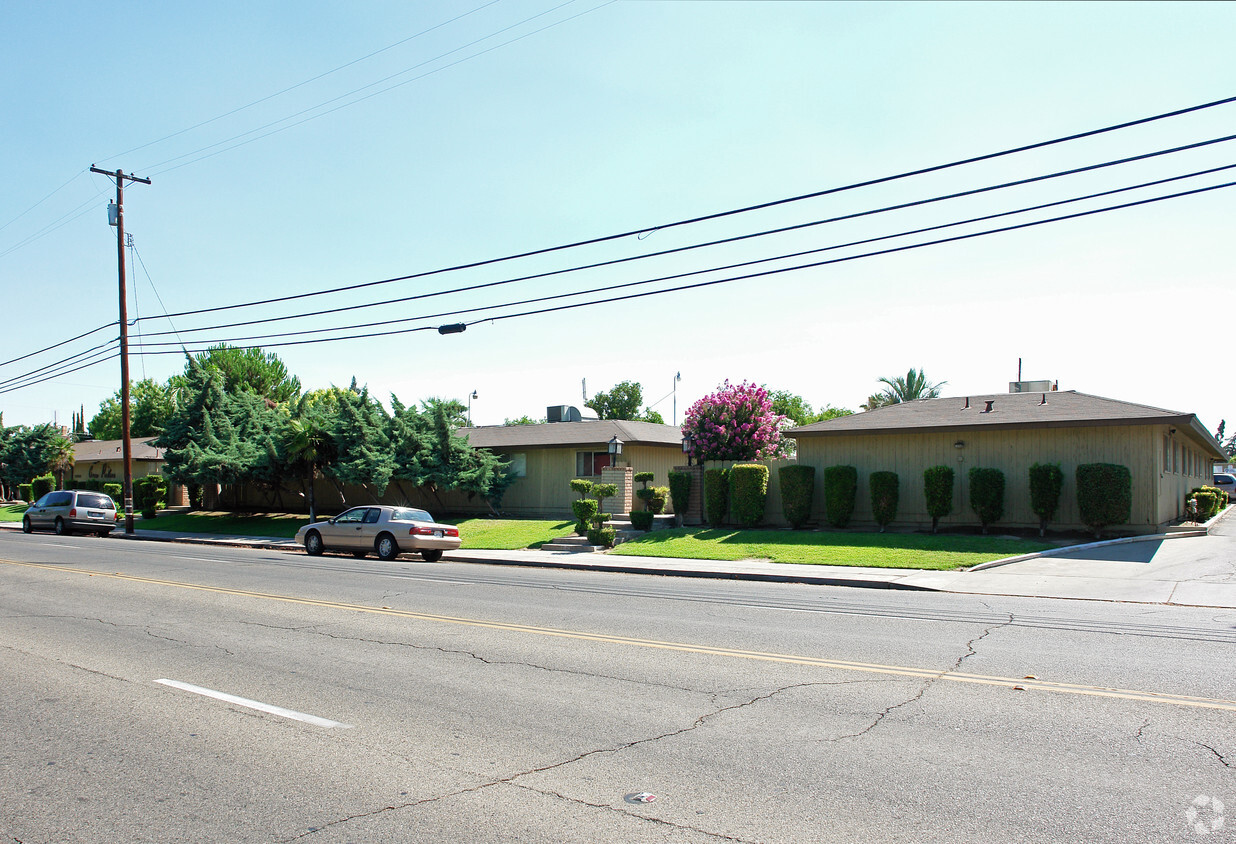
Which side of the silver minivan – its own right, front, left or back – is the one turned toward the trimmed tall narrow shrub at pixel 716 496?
back

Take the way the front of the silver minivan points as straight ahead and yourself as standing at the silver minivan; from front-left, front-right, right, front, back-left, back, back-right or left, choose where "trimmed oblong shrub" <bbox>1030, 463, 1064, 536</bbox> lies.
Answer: back

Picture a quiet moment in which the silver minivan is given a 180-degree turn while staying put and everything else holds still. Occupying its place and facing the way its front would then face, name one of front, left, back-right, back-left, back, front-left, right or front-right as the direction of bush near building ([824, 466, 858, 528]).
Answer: front

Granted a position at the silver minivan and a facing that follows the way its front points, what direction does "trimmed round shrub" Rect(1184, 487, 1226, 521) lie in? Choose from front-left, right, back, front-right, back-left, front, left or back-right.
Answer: back

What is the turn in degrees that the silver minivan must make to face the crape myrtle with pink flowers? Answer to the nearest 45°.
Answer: approximately 180°

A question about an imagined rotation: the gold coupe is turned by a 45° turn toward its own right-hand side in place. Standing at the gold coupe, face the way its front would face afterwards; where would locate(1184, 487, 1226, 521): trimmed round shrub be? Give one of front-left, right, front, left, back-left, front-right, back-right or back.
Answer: right

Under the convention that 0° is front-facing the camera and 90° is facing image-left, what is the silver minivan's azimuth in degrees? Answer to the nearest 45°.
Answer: approximately 135°

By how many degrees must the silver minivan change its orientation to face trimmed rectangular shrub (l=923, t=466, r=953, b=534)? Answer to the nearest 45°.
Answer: approximately 180°

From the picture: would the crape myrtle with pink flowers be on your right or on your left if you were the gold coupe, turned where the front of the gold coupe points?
on your right

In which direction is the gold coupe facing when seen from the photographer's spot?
facing away from the viewer and to the left of the viewer
